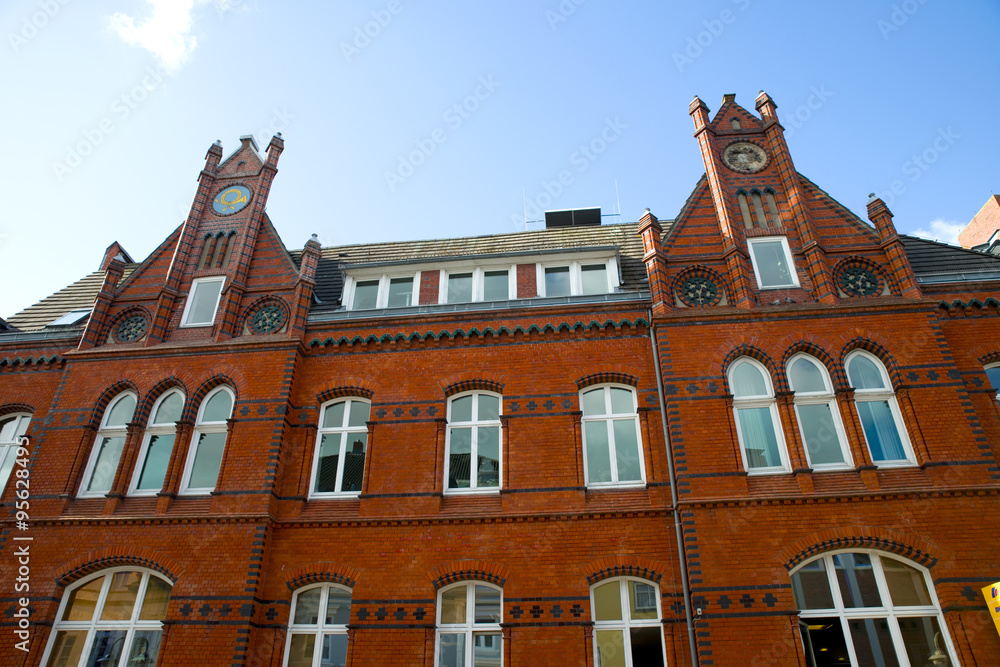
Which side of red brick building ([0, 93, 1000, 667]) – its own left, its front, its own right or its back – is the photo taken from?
front
